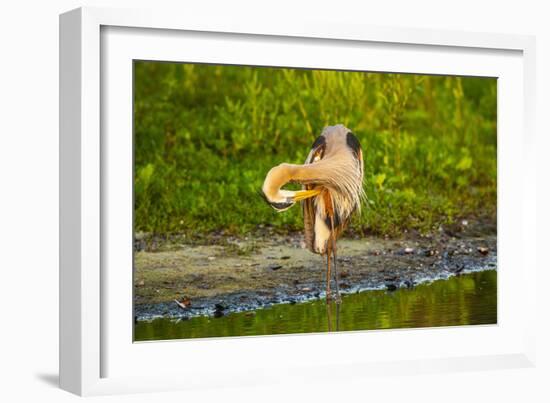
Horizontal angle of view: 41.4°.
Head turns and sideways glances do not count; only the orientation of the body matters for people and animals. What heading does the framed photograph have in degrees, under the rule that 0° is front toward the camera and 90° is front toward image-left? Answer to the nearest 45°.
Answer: approximately 315°
